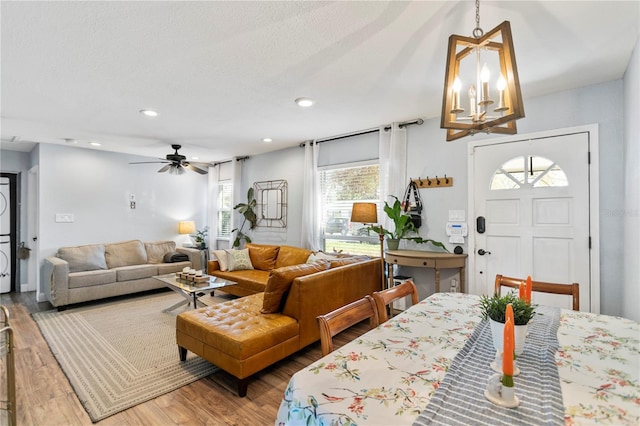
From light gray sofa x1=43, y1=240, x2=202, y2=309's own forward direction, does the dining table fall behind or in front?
in front

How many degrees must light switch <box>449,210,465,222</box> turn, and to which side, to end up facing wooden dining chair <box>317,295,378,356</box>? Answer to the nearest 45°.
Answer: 0° — it already faces it

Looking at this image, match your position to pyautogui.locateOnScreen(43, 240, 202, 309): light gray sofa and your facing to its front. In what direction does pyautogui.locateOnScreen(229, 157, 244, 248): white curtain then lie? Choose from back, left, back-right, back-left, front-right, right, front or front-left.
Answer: front-left

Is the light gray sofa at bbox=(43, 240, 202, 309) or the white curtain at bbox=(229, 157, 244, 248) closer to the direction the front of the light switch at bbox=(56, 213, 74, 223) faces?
the light gray sofa

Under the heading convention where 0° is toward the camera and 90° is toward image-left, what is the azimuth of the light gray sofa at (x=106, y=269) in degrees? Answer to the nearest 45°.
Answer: approximately 315°

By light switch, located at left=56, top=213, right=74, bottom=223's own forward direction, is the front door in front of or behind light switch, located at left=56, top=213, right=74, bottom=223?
in front

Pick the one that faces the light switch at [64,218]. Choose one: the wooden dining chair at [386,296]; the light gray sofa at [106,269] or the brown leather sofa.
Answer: the brown leather sofa

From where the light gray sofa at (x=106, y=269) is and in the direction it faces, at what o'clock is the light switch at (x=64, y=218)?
The light switch is roughly at 4 o'clock from the light gray sofa.

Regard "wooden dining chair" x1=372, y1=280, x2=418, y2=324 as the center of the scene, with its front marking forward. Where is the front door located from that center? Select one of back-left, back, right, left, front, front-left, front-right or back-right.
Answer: left
